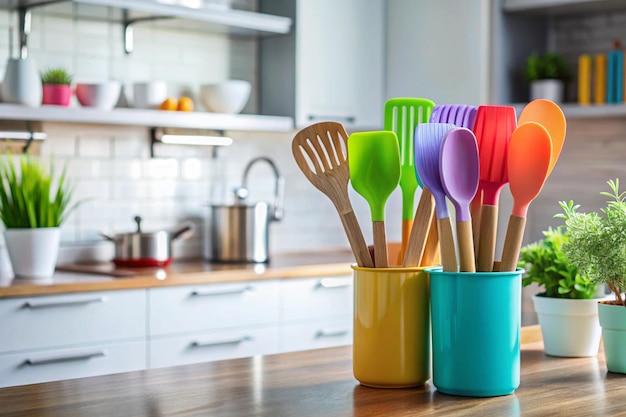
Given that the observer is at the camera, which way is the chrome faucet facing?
facing to the left of the viewer

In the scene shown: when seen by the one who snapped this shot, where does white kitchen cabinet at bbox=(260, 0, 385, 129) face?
facing the viewer and to the right of the viewer

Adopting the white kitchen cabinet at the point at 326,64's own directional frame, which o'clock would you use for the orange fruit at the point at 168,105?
The orange fruit is roughly at 3 o'clock from the white kitchen cabinet.

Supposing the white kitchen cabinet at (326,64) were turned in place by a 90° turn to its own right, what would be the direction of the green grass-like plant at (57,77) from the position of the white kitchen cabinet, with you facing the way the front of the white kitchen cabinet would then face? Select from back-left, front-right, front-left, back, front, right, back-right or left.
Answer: front

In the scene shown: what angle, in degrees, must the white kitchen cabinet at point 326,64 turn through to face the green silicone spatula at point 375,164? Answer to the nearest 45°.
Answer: approximately 45° to its right

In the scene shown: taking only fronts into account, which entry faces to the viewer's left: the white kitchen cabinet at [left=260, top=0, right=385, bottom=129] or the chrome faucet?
the chrome faucet

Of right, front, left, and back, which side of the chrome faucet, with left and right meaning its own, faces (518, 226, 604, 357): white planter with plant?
left

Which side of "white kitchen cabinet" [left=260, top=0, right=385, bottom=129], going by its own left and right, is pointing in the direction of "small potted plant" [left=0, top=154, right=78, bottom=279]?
right
